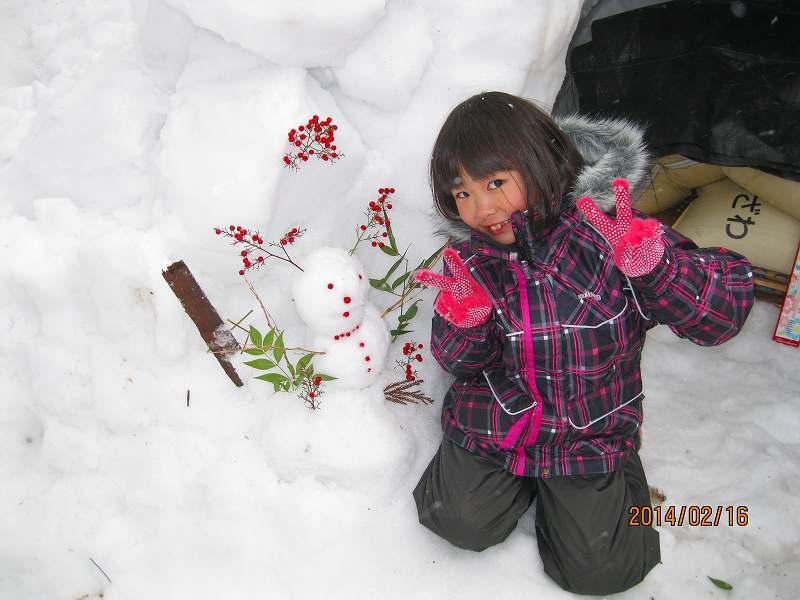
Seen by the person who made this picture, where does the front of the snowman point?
facing the viewer and to the right of the viewer

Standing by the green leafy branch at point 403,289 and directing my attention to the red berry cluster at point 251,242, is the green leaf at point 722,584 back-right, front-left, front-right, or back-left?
back-left
